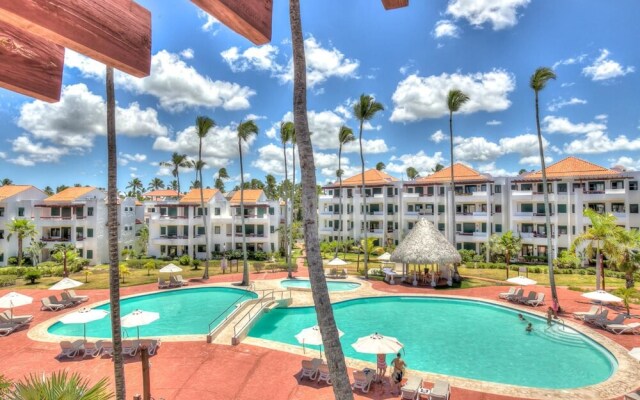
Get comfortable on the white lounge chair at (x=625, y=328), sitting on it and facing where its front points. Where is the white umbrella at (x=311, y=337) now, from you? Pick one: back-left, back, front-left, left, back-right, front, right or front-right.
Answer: front-left

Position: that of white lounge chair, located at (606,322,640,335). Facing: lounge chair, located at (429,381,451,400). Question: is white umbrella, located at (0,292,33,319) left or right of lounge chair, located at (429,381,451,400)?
right

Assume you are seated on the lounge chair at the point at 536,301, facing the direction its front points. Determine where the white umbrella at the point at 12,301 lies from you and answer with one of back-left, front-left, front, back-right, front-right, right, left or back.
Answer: front

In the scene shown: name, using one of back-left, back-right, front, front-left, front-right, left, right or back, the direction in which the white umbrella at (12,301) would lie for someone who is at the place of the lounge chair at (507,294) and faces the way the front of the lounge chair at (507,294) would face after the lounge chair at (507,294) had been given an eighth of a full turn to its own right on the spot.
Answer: front-left

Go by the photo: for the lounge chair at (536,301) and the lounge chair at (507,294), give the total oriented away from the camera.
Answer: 0

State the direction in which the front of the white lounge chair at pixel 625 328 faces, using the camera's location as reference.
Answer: facing to the left of the viewer

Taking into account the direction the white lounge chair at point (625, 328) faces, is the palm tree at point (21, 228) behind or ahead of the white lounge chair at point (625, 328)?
ahead

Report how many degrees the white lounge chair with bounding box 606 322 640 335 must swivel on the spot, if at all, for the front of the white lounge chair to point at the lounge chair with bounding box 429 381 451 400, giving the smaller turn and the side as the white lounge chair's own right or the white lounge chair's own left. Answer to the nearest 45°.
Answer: approximately 90° to the white lounge chair's own left

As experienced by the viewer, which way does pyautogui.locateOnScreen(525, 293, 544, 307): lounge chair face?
facing the viewer and to the left of the viewer

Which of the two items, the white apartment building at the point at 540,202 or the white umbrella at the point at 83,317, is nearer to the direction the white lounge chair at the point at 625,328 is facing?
the white umbrella

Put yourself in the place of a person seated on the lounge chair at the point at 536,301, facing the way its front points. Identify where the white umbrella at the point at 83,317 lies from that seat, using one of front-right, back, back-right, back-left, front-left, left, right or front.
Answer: front

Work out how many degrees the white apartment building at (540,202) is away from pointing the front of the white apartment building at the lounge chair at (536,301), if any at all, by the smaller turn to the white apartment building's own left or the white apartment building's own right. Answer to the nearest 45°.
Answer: approximately 45° to the white apartment building's own left

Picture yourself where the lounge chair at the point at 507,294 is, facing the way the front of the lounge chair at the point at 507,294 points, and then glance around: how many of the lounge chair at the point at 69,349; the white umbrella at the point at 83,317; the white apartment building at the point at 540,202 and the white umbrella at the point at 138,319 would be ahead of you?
3

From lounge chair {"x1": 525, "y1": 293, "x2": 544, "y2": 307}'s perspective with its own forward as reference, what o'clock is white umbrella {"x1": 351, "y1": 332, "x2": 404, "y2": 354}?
The white umbrella is roughly at 11 o'clock from the lounge chair.

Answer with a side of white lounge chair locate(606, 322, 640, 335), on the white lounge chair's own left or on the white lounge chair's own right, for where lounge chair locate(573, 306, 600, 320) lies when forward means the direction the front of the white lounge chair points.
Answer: on the white lounge chair's own right

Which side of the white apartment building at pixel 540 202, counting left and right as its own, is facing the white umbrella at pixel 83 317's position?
front
